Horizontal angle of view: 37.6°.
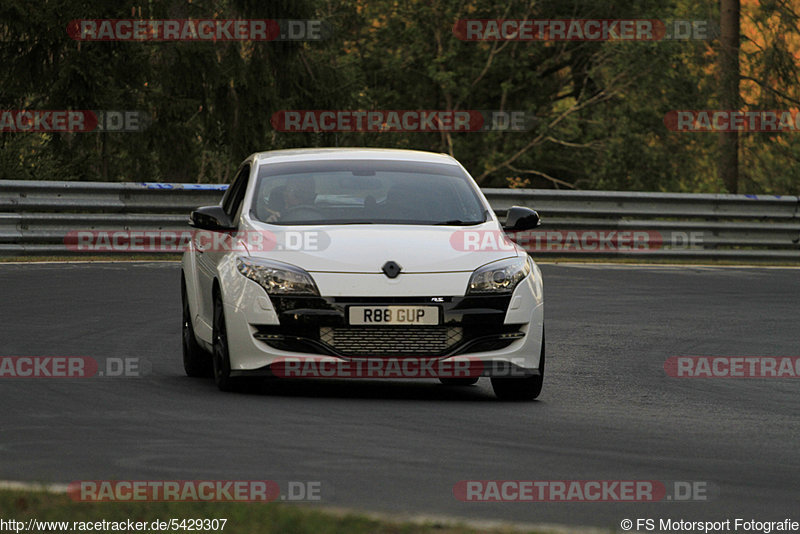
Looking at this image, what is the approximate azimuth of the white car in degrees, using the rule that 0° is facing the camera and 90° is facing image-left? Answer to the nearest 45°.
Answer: approximately 0°

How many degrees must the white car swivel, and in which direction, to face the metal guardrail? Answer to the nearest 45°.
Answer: approximately 180°
